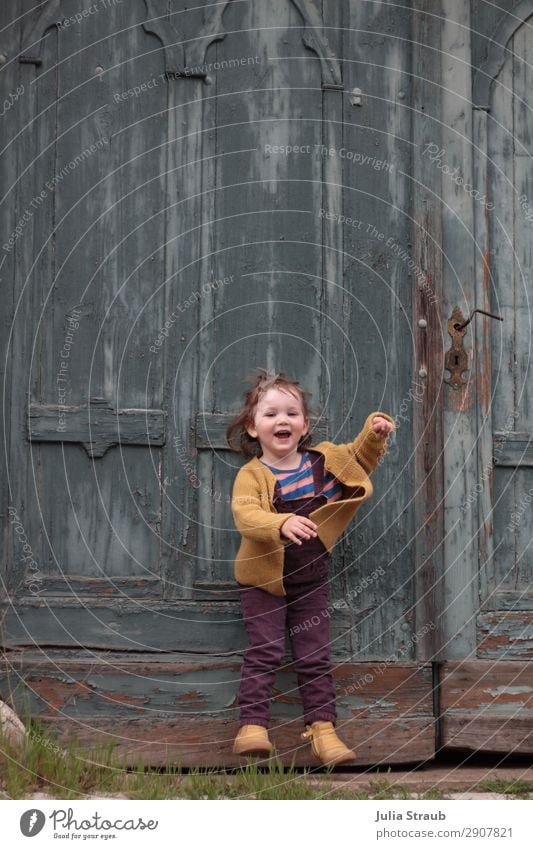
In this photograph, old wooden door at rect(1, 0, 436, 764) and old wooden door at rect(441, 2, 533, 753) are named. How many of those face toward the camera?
2

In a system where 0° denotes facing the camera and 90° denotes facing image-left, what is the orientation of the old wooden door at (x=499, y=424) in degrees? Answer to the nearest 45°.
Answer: approximately 0°

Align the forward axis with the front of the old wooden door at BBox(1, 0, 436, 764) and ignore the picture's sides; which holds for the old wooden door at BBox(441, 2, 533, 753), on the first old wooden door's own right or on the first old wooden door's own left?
on the first old wooden door's own left

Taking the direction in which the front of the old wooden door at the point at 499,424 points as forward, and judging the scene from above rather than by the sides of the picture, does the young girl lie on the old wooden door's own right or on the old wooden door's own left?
on the old wooden door's own right
